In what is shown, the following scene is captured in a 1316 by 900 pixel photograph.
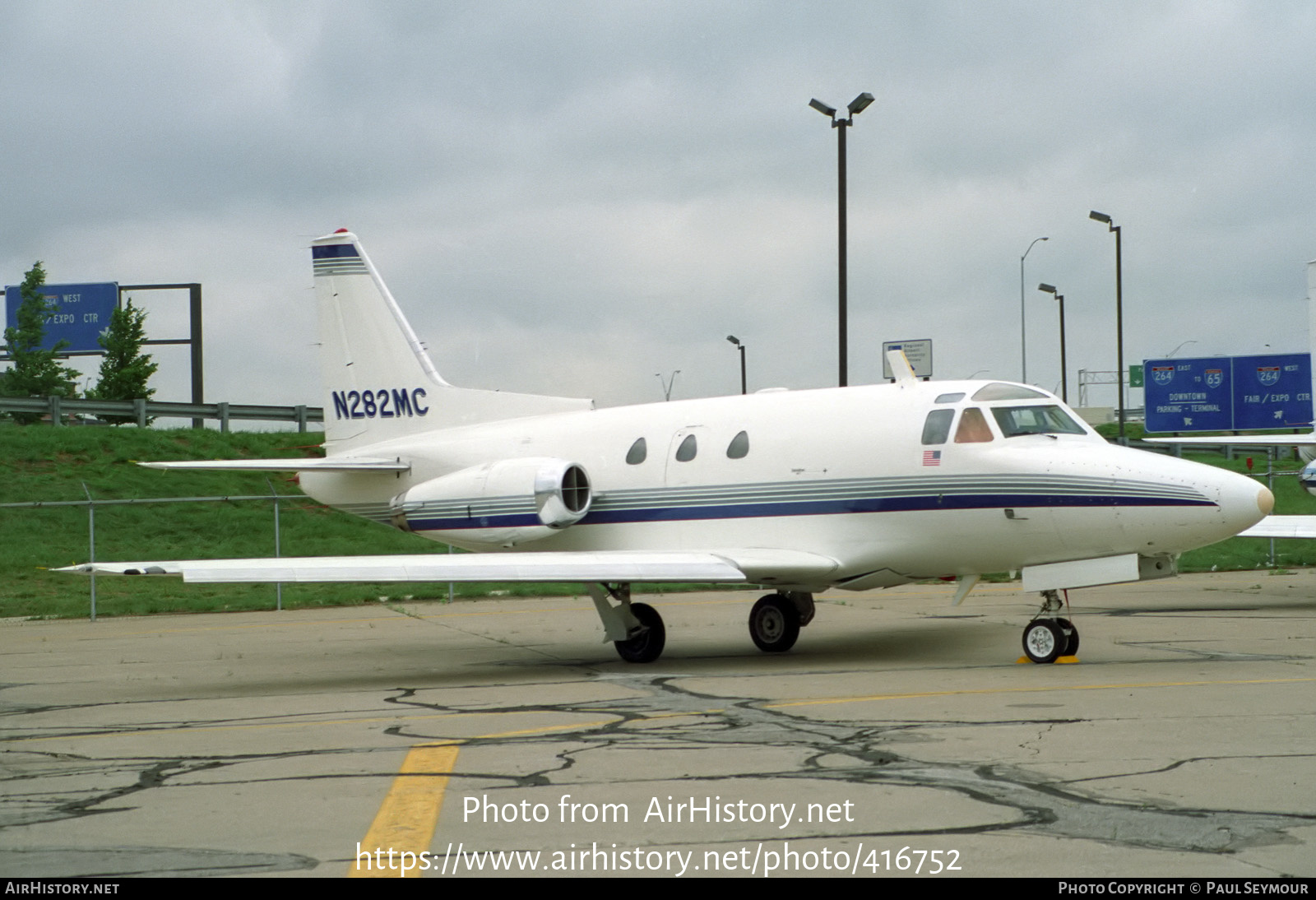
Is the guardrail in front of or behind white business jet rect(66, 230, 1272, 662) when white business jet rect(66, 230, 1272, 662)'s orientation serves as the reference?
behind

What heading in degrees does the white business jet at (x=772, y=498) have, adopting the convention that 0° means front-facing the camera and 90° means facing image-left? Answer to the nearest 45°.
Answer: approximately 315°
